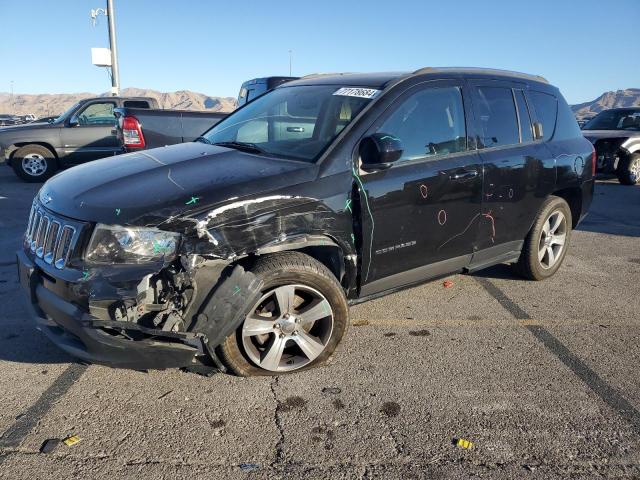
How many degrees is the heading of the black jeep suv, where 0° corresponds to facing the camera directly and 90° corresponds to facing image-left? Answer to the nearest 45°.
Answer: approximately 45°

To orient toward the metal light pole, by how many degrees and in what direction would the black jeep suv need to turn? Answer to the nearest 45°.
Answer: approximately 135° to its right
